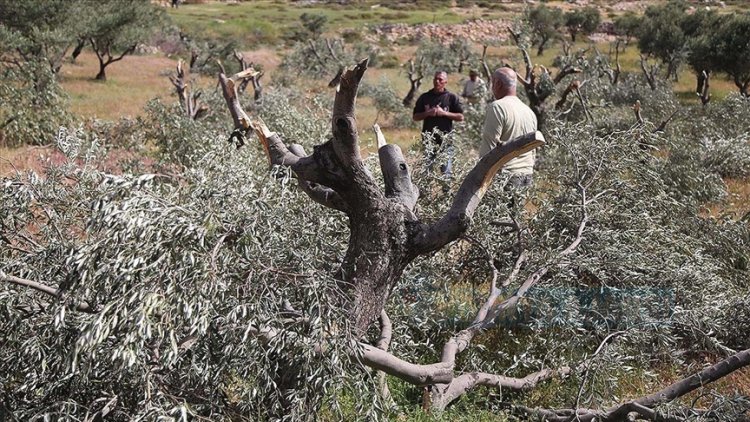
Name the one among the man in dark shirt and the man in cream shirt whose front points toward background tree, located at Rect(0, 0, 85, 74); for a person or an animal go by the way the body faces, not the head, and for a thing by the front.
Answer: the man in cream shirt

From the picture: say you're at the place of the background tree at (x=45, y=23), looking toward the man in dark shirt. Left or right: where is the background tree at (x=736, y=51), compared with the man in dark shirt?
left

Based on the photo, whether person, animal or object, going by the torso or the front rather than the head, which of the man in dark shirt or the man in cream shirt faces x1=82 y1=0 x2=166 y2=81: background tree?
the man in cream shirt

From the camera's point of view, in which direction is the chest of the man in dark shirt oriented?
toward the camera

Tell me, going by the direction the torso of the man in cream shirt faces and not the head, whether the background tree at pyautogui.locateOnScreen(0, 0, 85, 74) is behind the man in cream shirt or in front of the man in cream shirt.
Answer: in front

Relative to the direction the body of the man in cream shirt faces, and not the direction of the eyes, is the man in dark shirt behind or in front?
in front

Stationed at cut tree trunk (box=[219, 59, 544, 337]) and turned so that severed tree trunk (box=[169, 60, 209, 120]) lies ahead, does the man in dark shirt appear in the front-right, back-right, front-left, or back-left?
front-right

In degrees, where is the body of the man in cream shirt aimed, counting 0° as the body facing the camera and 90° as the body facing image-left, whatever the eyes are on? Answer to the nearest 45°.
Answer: approximately 135°

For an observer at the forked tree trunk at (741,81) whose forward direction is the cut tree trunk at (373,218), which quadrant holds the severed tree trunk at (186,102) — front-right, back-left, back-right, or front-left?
front-right

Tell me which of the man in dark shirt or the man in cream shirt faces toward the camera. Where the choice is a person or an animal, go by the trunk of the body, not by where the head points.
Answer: the man in dark shirt

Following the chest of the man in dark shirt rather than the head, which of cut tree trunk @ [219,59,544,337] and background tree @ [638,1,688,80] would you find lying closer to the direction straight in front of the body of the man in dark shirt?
the cut tree trunk

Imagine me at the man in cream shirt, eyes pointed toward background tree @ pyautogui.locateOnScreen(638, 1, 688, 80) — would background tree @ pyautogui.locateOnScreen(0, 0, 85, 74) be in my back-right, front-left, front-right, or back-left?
front-left

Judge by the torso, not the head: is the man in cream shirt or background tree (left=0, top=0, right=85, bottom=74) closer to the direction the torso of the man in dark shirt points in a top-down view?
the man in cream shirt

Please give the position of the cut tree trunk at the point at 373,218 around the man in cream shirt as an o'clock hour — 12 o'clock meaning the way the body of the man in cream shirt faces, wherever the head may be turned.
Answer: The cut tree trunk is roughly at 8 o'clock from the man in cream shirt.

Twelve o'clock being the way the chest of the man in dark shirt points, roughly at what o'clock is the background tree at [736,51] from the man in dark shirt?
The background tree is roughly at 7 o'clock from the man in dark shirt.

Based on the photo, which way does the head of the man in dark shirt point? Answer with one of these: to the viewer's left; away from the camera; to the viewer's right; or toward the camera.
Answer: toward the camera
